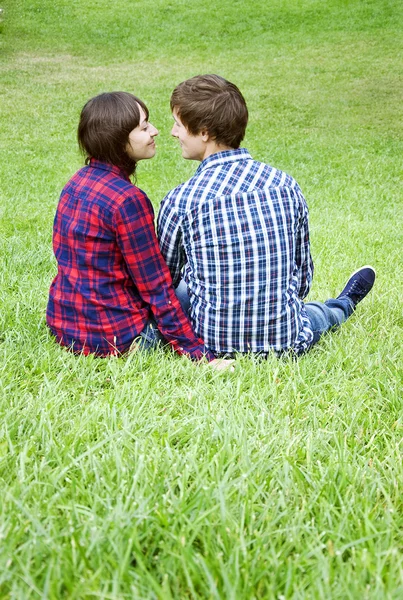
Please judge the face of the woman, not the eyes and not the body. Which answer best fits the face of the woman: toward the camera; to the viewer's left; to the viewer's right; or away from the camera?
to the viewer's right

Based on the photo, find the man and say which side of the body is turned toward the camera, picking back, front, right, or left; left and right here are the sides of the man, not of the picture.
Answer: back
